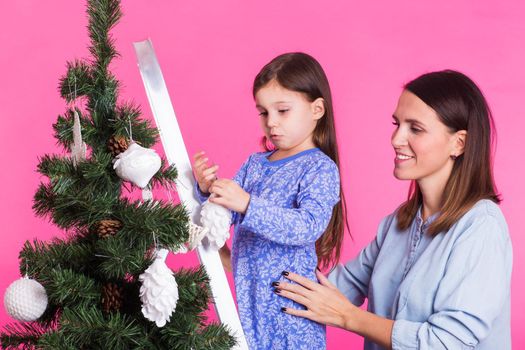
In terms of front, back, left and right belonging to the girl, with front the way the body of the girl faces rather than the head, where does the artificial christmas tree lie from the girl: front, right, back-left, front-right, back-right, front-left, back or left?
front

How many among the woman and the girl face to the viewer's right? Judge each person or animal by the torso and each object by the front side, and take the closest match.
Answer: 0

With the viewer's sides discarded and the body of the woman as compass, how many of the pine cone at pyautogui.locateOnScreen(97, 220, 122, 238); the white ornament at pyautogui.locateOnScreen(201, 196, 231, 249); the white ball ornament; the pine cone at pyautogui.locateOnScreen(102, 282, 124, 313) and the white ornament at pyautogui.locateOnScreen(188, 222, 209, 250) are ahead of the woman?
5

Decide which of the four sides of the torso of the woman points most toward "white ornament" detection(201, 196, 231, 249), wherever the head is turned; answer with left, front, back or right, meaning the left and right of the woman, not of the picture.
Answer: front

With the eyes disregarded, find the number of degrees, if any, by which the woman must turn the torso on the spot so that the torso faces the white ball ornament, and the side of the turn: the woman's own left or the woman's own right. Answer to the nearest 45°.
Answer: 0° — they already face it

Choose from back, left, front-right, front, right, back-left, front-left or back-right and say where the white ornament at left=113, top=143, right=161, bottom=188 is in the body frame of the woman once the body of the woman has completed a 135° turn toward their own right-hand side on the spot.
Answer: back-left

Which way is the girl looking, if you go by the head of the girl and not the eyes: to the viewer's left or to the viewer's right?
to the viewer's left

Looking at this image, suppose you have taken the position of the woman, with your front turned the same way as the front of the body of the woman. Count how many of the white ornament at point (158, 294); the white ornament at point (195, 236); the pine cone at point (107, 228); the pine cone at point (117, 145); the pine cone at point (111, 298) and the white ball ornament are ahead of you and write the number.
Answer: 6

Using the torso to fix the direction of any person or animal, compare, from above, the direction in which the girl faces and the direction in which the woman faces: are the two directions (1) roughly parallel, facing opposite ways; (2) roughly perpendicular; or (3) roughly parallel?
roughly parallel

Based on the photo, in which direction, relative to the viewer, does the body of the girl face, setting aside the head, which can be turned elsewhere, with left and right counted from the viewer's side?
facing the viewer and to the left of the viewer
